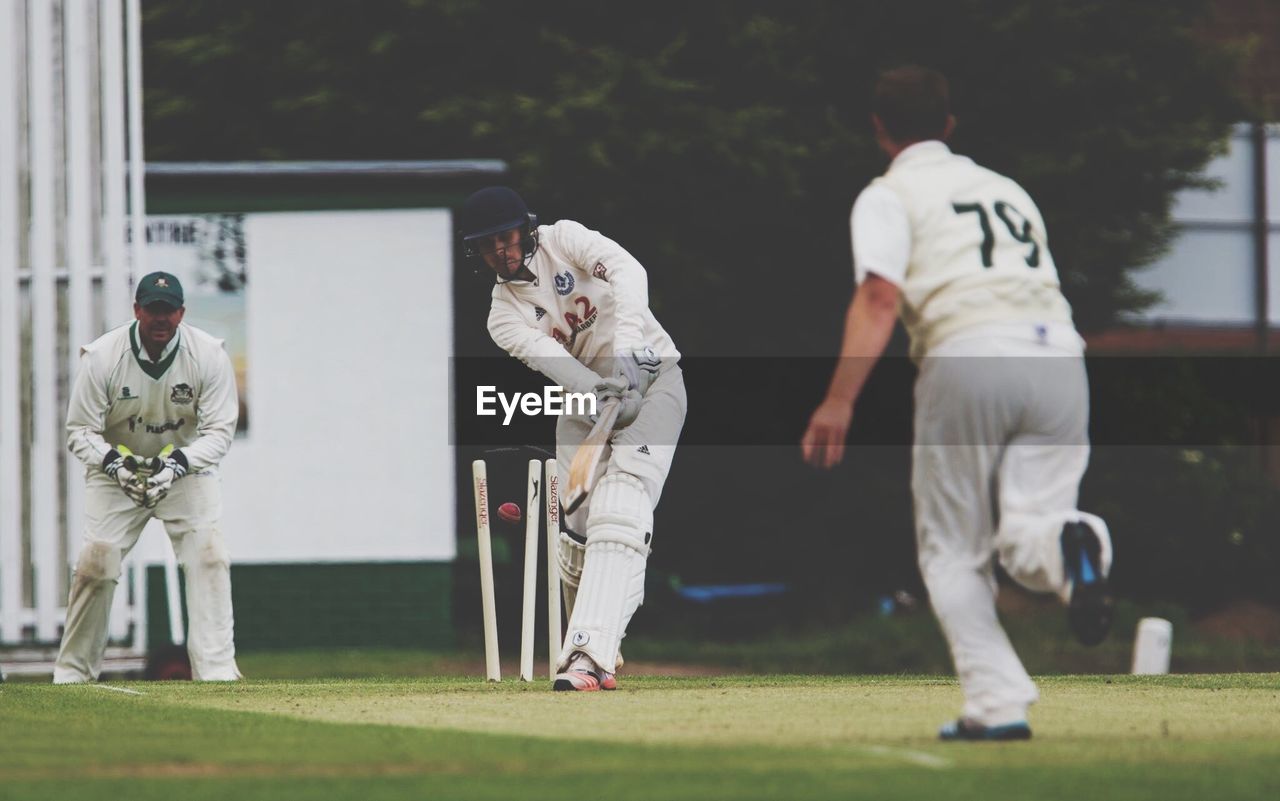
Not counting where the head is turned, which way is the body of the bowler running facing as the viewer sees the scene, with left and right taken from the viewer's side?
facing away from the viewer and to the left of the viewer

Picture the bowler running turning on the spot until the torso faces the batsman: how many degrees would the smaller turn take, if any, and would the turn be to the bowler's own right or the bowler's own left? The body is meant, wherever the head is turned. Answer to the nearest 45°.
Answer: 0° — they already face them

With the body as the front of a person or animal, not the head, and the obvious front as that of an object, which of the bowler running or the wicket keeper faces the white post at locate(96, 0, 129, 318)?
the bowler running

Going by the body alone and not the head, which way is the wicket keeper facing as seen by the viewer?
toward the camera

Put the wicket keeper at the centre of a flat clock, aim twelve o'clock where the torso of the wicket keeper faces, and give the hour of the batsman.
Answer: The batsman is roughly at 11 o'clock from the wicket keeper.

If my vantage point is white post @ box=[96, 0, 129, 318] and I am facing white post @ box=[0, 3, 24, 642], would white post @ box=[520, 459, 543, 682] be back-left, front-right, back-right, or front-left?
back-left

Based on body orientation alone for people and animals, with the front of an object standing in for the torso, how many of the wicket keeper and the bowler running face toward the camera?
1

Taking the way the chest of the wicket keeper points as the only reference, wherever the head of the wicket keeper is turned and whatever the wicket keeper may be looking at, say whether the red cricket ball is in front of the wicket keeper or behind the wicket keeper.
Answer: in front

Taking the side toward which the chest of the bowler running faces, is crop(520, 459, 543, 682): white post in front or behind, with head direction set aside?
in front

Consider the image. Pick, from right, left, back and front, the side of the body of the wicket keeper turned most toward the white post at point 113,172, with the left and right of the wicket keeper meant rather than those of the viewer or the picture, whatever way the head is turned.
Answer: back

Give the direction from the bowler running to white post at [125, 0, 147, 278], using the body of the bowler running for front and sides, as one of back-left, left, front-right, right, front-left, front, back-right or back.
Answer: front

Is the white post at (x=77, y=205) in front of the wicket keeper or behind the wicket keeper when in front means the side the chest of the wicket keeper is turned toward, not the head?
behind

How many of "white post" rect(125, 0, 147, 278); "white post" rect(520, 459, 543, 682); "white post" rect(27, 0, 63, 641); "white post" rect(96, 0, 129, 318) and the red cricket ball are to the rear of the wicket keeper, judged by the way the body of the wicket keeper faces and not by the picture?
3

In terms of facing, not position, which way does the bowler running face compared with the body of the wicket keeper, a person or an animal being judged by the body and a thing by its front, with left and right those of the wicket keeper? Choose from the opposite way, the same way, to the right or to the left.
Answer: the opposite way

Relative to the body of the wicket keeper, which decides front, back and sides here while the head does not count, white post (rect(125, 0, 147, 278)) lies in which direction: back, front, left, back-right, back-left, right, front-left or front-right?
back
